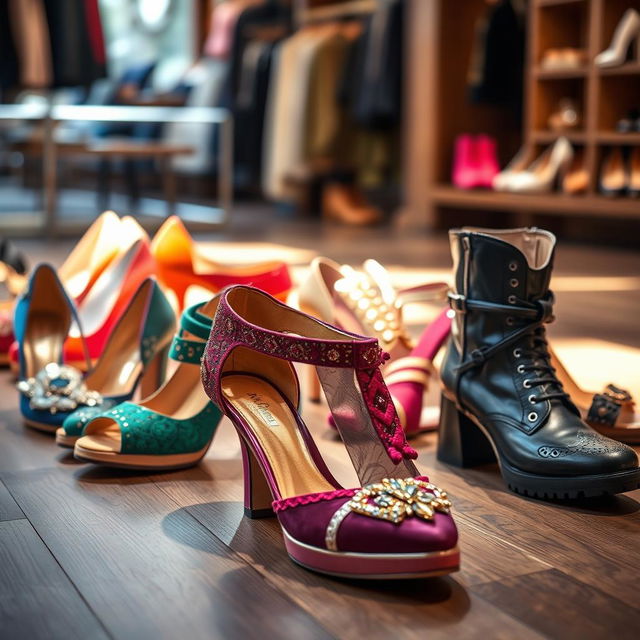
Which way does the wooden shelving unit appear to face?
toward the camera

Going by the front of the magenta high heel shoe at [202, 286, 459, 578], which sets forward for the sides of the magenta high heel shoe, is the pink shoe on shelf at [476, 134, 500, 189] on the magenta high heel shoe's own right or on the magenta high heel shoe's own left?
on the magenta high heel shoe's own left

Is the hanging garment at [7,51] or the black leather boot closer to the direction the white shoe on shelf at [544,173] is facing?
the hanging garment

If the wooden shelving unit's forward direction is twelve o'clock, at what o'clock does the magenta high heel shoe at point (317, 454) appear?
The magenta high heel shoe is roughly at 12 o'clock from the wooden shelving unit.

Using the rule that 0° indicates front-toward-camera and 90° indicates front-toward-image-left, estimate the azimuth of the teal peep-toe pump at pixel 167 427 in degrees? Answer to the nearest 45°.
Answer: approximately 45°

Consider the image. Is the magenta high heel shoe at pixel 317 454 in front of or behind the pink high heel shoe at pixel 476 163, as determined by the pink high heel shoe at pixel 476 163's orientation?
in front

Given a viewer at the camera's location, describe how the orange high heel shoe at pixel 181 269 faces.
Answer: facing to the right of the viewer

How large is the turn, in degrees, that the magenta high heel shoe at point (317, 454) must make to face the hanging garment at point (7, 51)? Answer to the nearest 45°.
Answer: approximately 135° to its left

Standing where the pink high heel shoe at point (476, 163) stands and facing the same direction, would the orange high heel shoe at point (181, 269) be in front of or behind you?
in front

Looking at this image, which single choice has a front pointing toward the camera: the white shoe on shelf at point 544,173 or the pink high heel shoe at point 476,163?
the pink high heel shoe

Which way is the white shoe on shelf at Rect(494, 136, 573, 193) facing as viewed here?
to the viewer's left

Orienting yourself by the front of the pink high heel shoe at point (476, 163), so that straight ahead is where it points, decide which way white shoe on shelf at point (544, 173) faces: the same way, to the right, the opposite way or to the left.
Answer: to the right

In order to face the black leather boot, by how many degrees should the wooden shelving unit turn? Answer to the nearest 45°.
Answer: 0° — it already faces it

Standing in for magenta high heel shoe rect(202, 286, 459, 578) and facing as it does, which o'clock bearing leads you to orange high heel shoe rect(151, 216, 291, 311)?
The orange high heel shoe is roughly at 7 o'clock from the magenta high heel shoe.

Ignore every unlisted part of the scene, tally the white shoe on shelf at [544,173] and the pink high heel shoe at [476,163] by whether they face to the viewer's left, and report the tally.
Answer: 1
